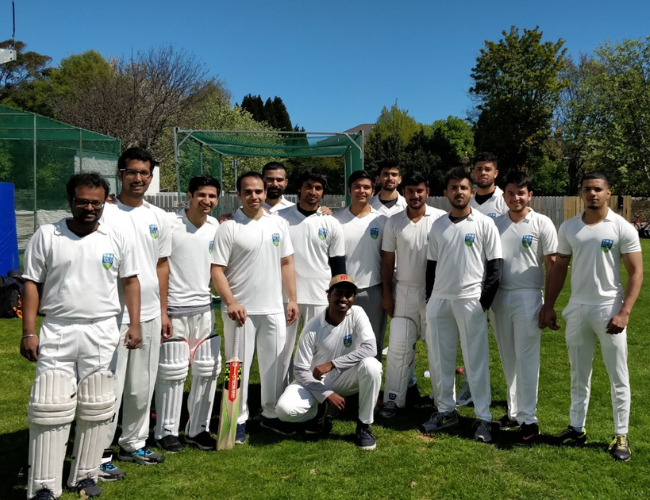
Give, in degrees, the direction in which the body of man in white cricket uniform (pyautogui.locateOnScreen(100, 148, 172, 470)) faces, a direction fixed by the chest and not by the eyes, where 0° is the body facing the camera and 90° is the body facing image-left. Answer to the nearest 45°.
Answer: approximately 0°

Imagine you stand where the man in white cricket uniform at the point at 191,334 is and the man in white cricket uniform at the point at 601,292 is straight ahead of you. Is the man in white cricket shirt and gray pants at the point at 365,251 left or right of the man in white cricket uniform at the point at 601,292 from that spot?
left

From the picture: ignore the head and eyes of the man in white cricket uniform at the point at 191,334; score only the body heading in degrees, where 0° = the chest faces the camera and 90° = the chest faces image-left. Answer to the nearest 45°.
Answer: approximately 315°

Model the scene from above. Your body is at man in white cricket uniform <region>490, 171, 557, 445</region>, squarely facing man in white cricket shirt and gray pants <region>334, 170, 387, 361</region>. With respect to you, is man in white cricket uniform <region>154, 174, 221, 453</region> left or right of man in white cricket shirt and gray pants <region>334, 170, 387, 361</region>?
left

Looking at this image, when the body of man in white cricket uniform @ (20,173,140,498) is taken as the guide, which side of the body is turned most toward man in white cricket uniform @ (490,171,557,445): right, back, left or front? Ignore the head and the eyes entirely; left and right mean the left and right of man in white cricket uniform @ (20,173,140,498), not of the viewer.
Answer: left

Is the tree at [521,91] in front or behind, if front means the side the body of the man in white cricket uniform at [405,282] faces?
behind

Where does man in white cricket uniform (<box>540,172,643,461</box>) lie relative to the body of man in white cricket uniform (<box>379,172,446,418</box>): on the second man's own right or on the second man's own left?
on the second man's own left

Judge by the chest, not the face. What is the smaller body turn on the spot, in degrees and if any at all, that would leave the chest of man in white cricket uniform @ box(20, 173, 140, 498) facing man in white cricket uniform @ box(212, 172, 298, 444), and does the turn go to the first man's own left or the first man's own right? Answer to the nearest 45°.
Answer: approximately 135° to the first man's own left

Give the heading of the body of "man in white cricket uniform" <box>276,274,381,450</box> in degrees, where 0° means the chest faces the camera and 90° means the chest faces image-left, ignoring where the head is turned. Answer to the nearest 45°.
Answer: approximately 0°
